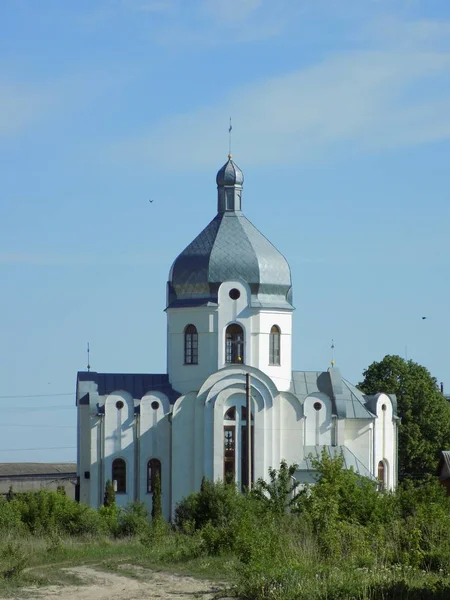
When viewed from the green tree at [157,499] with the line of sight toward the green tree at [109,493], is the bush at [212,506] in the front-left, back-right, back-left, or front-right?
back-left

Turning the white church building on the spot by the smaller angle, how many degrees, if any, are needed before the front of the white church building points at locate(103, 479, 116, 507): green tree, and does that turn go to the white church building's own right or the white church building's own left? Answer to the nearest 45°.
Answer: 0° — it already faces it
